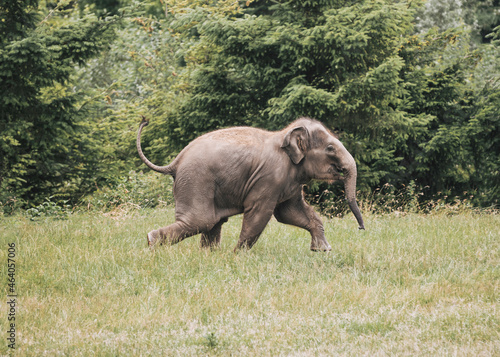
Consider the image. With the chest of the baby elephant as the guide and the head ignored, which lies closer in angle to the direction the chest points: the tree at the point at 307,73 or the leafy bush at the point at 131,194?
the tree

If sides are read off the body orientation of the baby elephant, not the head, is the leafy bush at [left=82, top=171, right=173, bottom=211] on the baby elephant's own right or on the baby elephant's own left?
on the baby elephant's own left

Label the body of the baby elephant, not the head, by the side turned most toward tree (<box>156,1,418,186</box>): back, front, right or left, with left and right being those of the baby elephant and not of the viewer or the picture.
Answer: left

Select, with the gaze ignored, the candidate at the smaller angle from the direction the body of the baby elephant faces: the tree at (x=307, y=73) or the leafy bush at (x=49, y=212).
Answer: the tree

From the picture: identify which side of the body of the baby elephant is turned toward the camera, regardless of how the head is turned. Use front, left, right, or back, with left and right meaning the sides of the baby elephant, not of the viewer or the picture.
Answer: right

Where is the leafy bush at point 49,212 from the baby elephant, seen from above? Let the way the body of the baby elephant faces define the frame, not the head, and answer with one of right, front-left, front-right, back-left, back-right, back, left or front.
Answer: back-left

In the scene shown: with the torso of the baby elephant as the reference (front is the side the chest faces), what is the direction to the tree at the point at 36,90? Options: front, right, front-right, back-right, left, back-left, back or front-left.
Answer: back-left
